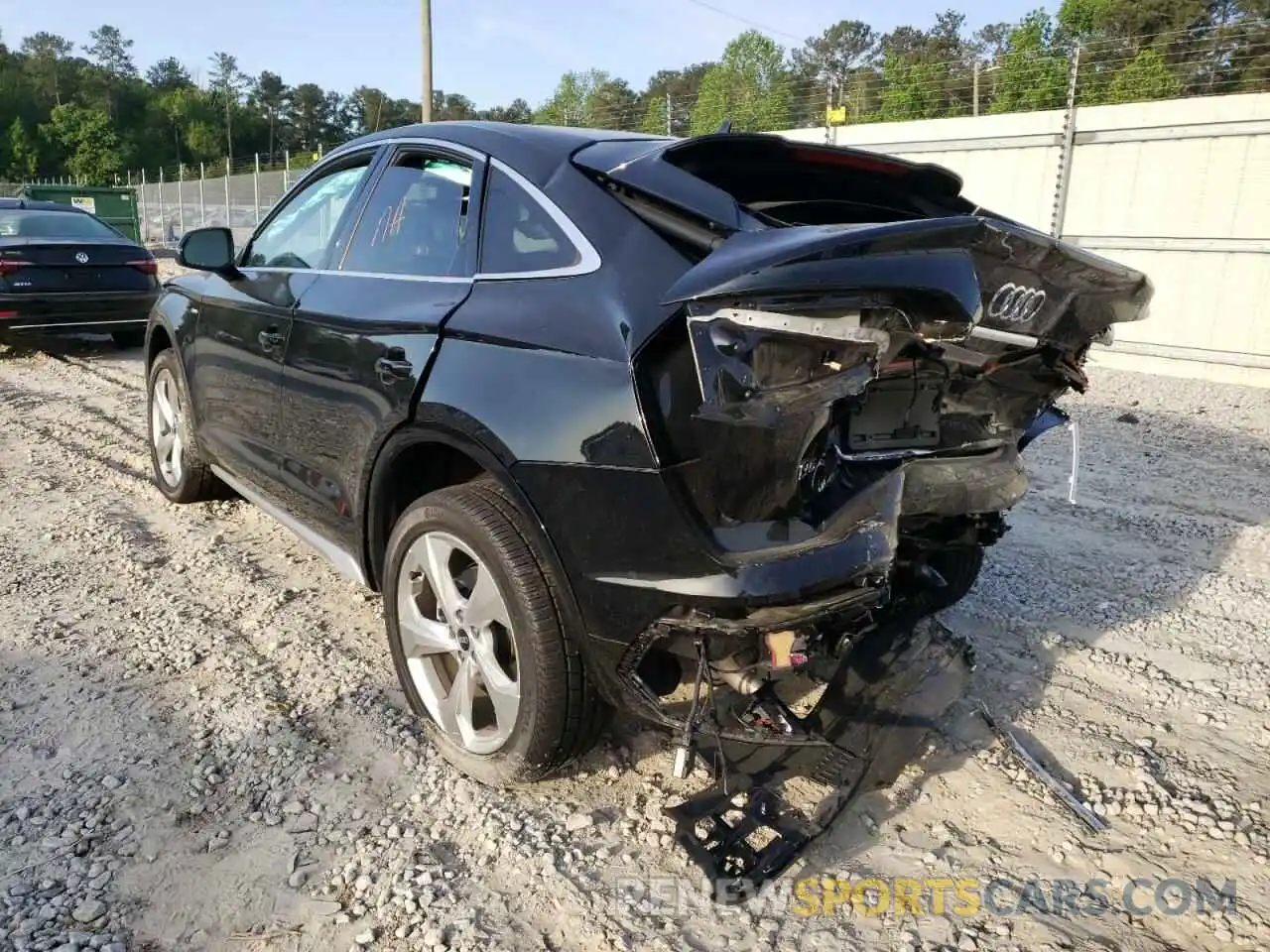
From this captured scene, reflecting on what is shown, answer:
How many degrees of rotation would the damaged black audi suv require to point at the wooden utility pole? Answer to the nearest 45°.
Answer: approximately 45° to its right

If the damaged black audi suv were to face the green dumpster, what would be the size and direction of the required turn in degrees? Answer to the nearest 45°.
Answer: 0° — it already faces it

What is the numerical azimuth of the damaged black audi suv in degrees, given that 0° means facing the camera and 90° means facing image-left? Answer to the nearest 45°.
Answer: approximately 135°

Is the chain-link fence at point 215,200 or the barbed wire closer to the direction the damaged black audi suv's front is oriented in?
the chain-link fence

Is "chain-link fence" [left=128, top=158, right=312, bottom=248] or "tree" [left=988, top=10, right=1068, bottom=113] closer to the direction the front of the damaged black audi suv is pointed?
the chain-link fence

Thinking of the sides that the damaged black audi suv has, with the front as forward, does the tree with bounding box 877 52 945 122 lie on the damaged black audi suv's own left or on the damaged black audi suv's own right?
on the damaged black audi suv's own right

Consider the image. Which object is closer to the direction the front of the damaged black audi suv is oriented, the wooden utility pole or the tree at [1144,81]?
the wooden utility pole

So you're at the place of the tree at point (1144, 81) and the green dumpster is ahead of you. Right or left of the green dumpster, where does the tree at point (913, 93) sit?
right

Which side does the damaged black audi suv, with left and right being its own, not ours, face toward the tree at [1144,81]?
right

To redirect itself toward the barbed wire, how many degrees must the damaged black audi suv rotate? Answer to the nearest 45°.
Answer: approximately 45° to its right

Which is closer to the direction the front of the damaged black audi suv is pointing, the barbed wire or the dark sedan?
the dark sedan
